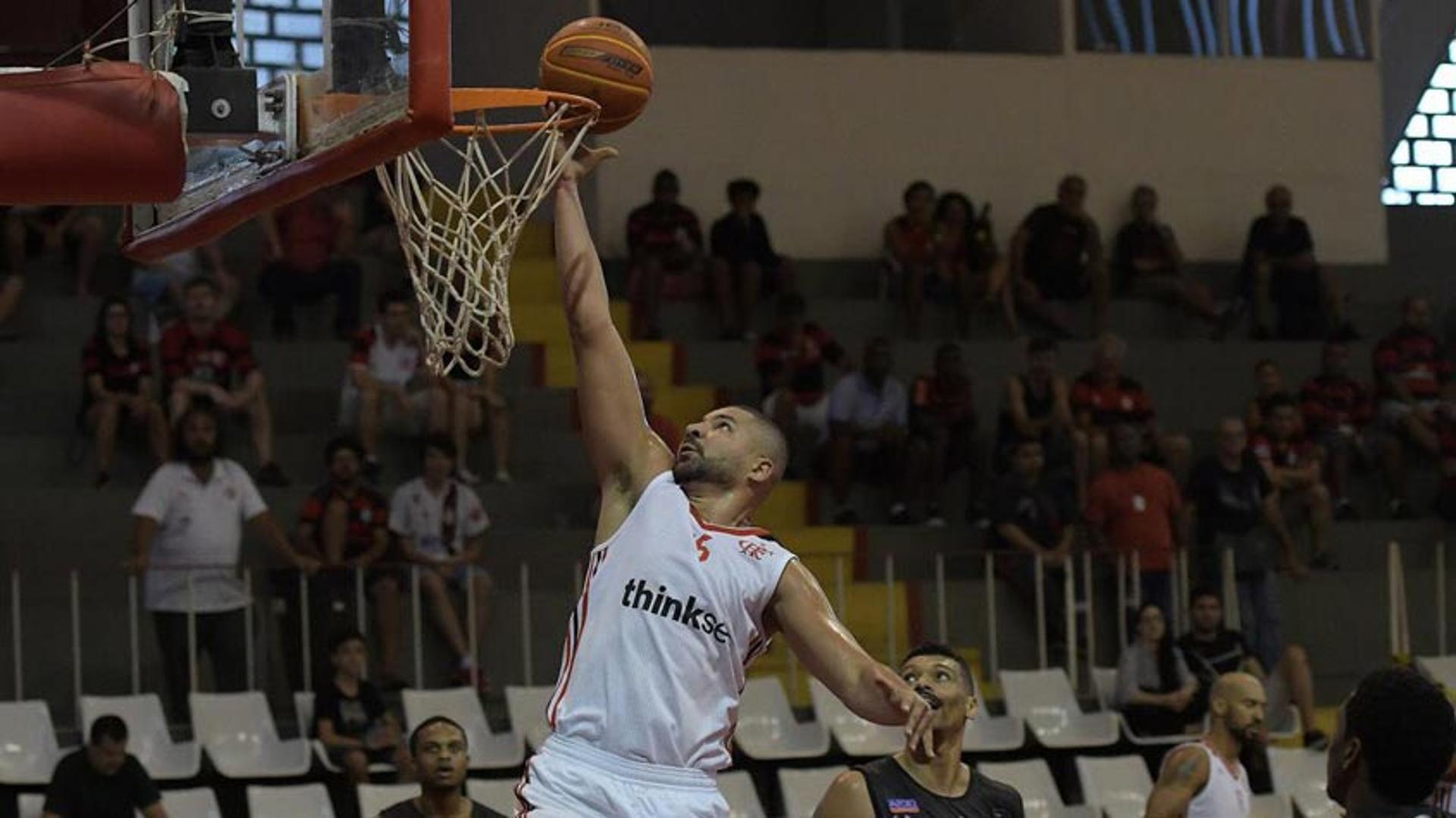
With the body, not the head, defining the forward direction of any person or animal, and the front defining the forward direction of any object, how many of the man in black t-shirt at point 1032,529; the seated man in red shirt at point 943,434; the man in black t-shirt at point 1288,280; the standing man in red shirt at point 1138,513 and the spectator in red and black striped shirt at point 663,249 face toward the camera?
5

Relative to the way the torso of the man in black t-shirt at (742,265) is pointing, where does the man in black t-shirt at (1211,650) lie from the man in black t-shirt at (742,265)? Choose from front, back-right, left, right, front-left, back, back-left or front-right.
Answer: front-left

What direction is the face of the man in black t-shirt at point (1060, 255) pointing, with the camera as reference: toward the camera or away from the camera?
toward the camera

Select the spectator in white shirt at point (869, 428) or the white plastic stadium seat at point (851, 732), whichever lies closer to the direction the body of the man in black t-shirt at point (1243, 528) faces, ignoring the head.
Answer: the white plastic stadium seat

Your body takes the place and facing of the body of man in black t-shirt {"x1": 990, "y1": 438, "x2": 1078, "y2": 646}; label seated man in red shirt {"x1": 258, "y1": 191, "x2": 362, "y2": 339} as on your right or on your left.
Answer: on your right

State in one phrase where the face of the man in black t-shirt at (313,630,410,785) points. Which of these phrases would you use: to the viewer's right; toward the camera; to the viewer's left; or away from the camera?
toward the camera

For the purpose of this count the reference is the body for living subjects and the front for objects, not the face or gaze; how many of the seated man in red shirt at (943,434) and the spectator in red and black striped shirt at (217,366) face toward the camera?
2

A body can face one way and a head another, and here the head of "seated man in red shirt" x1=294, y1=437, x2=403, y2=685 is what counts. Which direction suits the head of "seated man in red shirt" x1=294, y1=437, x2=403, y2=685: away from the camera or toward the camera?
toward the camera

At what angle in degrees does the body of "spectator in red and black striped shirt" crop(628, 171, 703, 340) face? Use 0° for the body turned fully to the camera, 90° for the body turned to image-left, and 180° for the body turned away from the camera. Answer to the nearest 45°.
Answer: approximately 0°

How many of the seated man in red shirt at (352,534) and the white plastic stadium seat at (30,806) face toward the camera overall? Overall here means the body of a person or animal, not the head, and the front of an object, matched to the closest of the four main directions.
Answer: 2

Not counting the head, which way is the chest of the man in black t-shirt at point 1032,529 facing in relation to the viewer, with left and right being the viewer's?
facing the viewer

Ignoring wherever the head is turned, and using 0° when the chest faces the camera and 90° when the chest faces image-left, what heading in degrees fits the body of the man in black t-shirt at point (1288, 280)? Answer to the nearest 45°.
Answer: approximately 0°

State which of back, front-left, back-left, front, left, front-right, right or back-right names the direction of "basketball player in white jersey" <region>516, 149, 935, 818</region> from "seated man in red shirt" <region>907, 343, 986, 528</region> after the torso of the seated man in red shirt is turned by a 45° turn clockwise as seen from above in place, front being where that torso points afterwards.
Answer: front-left

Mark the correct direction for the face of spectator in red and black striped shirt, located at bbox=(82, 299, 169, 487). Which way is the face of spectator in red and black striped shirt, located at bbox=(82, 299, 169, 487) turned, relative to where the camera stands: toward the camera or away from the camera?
toward the camera
